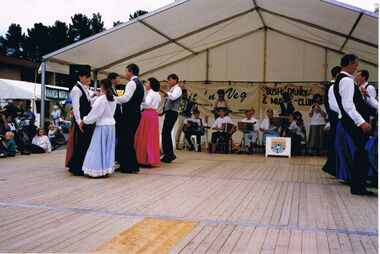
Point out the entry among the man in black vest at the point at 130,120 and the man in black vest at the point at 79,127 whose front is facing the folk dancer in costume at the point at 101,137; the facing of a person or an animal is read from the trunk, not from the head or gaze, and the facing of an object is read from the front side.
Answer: the man in black vest at the point at 79,127

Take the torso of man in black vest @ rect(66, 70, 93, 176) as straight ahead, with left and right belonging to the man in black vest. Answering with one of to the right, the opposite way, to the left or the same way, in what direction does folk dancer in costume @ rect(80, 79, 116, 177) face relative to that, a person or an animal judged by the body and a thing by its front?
the opposite way

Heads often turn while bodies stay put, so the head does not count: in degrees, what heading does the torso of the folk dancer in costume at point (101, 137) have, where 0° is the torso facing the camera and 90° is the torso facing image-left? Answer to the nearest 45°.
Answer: approximately 135°

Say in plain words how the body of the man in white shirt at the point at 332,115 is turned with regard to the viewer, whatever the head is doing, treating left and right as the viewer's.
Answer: facing to the right of the viewer

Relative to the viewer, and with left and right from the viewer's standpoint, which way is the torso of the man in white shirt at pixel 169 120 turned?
facing to the left of the viewer
